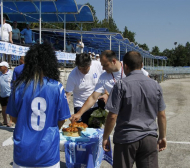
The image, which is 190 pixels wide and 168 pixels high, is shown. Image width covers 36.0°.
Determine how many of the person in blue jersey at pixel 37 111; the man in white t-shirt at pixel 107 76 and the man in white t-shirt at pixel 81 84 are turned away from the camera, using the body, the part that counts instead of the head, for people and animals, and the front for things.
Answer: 1

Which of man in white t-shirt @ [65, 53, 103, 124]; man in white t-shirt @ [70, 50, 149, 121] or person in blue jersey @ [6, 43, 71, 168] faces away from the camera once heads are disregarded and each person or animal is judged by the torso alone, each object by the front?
the person in blue jersey

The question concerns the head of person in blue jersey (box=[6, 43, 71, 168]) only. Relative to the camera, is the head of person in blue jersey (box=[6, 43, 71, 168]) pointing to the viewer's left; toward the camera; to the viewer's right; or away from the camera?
away from the camera

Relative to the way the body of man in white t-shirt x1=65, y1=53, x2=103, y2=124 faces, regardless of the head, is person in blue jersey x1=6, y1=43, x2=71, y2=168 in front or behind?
in front

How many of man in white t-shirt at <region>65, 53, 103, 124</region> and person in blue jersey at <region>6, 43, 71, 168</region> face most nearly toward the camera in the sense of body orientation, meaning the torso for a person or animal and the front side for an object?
1

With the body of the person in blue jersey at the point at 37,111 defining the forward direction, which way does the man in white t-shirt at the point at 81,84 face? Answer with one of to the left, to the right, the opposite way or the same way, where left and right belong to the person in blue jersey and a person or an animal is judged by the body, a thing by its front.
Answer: the opposite way

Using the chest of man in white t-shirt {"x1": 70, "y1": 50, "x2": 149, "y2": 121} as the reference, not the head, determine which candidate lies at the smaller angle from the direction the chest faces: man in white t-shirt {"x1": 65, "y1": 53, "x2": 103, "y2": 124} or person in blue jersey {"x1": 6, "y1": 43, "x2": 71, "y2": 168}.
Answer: the person in blue jersey

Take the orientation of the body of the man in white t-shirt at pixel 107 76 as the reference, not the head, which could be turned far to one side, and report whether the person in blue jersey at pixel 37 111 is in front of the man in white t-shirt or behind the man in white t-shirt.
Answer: in front

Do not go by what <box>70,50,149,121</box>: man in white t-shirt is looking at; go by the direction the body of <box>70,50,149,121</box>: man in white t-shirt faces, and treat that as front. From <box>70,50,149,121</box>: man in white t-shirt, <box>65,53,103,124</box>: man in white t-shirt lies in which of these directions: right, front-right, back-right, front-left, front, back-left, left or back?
right

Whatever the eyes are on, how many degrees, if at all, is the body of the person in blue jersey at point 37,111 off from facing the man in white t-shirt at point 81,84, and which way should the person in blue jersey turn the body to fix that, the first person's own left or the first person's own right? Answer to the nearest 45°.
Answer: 0° — they already face them

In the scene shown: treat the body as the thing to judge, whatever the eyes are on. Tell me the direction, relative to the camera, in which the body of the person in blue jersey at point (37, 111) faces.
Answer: away from the camera
